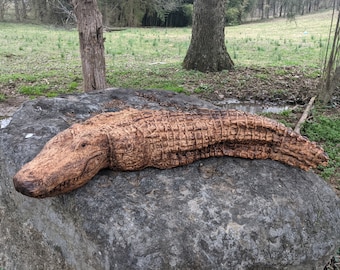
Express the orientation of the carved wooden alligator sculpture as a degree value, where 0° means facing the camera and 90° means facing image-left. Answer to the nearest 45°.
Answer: approximately 45°

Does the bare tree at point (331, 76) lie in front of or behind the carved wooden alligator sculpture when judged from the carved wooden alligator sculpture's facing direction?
behind
